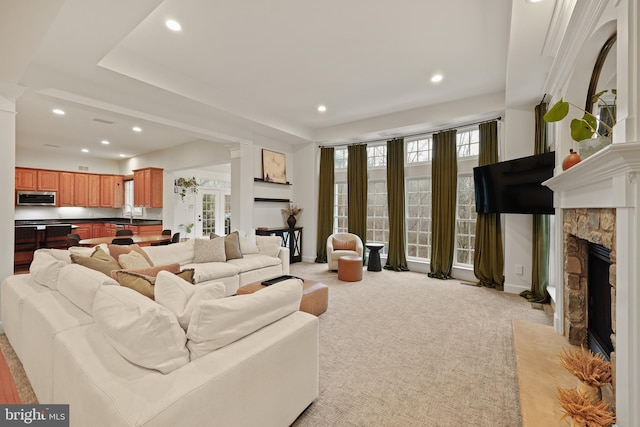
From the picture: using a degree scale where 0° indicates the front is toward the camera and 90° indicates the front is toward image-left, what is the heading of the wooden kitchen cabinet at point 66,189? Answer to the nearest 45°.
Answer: approximately 0°

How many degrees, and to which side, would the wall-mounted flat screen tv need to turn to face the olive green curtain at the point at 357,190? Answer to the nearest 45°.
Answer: approximately 45° to its right

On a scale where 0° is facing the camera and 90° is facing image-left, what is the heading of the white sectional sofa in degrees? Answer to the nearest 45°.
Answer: approximately 225°

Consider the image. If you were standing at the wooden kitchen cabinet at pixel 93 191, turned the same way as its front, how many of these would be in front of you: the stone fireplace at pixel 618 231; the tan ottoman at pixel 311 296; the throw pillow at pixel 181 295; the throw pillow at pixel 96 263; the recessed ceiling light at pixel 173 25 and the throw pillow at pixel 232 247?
6

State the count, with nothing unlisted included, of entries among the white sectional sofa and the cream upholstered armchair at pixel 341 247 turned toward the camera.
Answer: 1

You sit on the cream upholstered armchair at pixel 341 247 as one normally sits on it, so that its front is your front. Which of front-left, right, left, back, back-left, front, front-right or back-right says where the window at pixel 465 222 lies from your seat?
left

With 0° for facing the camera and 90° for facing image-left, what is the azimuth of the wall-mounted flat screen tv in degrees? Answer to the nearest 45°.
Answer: approximately 45°

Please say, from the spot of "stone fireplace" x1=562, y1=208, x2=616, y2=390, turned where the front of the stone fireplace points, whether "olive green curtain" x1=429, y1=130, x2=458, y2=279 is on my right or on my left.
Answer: on my right

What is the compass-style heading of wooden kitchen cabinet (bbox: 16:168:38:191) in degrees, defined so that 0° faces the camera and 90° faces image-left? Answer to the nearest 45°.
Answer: approximately 0°

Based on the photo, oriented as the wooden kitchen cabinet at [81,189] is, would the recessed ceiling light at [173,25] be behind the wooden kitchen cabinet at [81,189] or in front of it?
in front

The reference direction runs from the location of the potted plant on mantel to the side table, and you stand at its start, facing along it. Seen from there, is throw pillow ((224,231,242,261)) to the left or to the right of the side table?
left

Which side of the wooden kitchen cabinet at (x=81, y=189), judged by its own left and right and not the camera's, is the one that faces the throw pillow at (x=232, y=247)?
front
